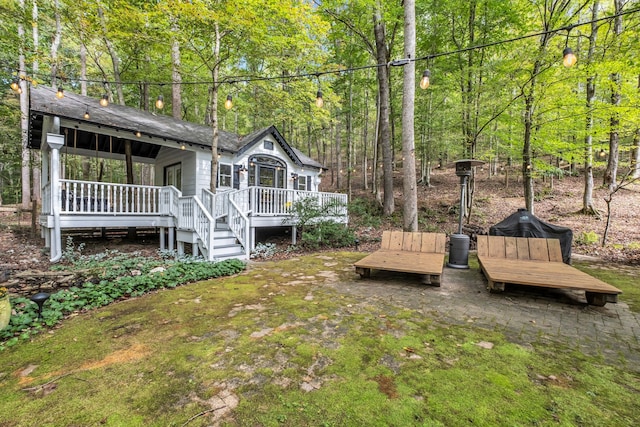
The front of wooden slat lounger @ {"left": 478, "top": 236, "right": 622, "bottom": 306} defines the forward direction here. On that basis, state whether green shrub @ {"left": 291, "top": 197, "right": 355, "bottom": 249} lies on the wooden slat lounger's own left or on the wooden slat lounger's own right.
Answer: on the wooden slat lounger's own right

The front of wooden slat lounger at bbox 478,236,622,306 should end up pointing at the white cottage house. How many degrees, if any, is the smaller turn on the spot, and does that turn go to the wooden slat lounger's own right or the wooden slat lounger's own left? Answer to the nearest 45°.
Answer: approximately 90° to the wooden slat lounger's own right

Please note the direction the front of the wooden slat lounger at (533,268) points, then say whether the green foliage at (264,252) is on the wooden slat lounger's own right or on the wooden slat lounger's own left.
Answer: on the wooden slat lounger's own right

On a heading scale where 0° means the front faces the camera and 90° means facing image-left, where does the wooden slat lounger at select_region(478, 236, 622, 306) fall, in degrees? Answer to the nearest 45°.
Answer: approximately 0°

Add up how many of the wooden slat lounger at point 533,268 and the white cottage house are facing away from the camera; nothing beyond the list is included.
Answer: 0

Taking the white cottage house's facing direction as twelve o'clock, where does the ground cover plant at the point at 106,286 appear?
The ground cover plant is roughly at 2 o'clock from the white cottage house.

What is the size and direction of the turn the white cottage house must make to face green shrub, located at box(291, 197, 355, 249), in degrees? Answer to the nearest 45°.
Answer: approximately 45° to its left

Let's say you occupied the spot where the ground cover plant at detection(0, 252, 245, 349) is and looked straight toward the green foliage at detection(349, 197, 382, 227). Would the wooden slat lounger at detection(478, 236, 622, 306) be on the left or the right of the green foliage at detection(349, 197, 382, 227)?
right

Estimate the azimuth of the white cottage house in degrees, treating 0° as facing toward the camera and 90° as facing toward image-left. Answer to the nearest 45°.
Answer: approximately 315°

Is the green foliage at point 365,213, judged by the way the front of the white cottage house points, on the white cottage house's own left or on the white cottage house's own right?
on the white cottage house's own left

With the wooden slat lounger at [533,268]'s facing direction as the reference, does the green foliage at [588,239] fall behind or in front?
behind
